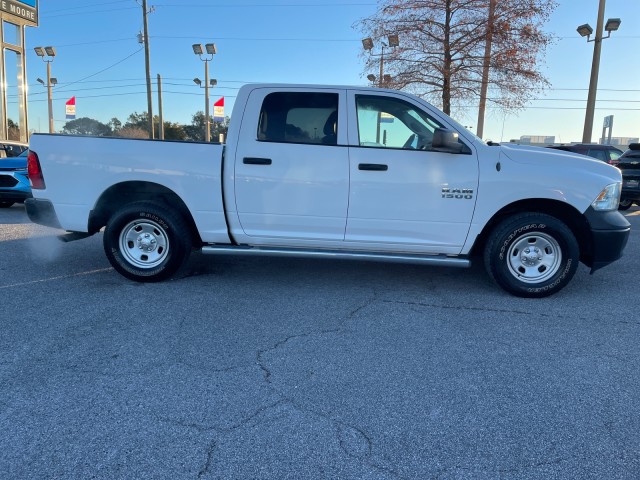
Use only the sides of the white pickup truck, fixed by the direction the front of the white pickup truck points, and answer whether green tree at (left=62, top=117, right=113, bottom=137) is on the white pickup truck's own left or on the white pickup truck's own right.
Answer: on the white pickup truck's own left

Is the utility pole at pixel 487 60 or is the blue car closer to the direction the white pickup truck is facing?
the utility pole

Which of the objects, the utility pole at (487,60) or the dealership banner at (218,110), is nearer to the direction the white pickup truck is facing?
the utility pole

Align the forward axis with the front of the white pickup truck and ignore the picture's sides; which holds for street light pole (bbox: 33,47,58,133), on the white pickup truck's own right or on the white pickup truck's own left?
on the white pickup truck's own left

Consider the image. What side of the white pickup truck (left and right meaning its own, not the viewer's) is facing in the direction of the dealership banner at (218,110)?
left

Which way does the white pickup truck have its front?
to the viewer's right

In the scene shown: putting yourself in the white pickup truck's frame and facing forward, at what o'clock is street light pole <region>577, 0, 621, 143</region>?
The street light pole is roughly at 10 o'clock from the white pickup truck.

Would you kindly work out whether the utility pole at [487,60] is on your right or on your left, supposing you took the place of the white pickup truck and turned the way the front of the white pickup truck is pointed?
on your left

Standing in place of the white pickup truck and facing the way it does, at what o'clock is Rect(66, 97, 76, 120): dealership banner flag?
The dealership banner flag is roughly at 8 o'clock from the white pickup truck.

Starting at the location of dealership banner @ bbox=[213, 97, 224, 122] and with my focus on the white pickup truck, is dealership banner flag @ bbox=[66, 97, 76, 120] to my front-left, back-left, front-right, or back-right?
back-right

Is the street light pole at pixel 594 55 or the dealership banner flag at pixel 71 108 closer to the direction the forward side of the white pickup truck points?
the street light pole
